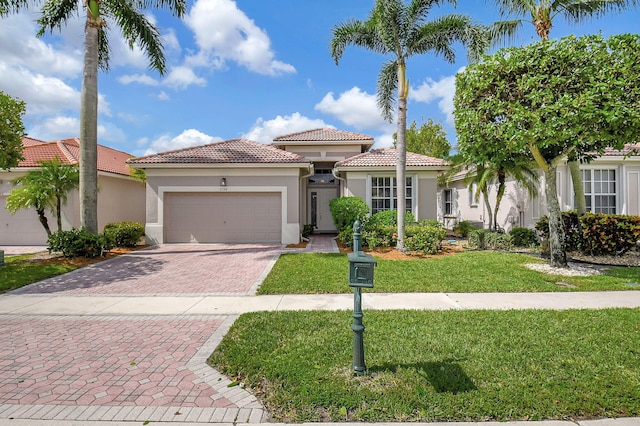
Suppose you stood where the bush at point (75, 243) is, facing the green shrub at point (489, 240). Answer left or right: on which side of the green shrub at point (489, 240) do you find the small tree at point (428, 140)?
left

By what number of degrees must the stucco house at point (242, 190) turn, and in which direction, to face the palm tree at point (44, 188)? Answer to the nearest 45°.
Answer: approximately 90° to its right

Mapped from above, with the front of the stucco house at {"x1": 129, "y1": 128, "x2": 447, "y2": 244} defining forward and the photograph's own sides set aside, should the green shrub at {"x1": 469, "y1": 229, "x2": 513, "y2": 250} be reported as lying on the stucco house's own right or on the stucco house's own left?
on the stucco house's own left

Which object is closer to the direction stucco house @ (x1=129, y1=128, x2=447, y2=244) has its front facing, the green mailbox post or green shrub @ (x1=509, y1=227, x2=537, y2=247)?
the green mailbox post

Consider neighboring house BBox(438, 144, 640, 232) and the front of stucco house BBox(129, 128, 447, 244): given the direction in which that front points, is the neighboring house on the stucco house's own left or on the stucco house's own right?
on the stucco house's own left

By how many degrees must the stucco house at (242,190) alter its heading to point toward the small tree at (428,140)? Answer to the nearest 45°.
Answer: approximately 135° to its left

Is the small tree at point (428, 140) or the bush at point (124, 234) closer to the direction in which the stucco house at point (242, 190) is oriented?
the bush

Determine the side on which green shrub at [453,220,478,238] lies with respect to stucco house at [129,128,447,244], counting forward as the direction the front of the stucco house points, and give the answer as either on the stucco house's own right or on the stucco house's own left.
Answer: on the stucco house's own left

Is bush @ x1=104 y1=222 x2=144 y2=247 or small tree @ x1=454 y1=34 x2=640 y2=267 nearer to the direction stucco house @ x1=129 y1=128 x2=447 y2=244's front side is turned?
the small tree

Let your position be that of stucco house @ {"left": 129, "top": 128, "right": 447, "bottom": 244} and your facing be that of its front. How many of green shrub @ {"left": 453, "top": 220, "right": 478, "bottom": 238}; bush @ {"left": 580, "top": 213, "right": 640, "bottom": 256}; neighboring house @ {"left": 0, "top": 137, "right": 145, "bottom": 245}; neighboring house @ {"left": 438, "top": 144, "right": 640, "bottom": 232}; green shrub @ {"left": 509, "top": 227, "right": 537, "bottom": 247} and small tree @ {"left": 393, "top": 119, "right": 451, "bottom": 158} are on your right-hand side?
1

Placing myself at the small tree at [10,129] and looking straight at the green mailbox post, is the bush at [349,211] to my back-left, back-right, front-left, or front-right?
front-left

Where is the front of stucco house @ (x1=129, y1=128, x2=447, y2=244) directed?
toward the camera

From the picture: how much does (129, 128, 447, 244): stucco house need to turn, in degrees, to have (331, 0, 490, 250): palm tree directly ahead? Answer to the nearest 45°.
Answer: approximately 45° to its left

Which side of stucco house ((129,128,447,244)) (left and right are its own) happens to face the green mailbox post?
front

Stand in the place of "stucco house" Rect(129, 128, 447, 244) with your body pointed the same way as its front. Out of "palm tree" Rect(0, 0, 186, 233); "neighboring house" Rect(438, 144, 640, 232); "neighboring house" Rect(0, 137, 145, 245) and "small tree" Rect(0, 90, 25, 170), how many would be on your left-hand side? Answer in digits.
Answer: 1

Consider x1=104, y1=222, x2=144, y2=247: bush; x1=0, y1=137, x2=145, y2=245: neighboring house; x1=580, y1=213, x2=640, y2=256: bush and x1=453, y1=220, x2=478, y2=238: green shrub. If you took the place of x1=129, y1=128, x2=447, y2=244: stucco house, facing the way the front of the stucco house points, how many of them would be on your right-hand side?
2
